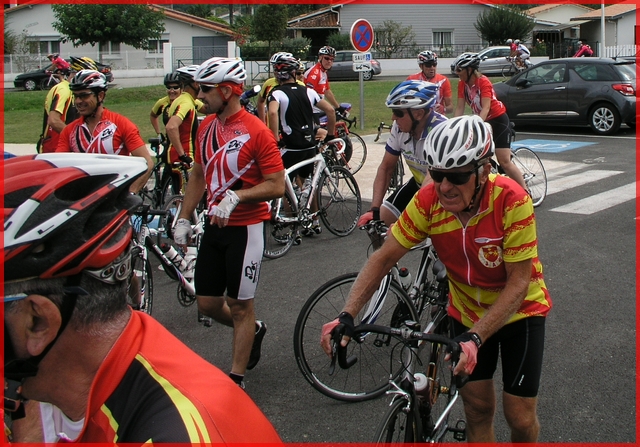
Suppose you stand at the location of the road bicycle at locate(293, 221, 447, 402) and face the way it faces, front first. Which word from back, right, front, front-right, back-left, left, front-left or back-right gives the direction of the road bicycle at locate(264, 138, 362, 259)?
back-right

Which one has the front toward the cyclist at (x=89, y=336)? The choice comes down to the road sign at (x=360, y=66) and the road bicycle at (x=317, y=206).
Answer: the road sign

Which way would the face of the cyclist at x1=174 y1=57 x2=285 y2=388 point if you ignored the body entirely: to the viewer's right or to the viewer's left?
to the viewer's left

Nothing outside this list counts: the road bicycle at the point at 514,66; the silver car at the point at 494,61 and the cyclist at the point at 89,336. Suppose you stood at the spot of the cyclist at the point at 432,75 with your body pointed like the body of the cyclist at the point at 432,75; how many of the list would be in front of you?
1

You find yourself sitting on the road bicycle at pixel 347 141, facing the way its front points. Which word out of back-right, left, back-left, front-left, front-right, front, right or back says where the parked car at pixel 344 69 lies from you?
back-left

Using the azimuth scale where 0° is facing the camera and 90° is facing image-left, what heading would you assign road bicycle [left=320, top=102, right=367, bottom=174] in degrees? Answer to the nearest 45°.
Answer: approximately 315°

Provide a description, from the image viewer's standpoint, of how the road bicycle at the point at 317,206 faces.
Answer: facing away from the viewer and to the right of the viewer

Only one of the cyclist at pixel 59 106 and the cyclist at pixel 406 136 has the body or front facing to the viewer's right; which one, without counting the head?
the cyclist at pixel 59 106

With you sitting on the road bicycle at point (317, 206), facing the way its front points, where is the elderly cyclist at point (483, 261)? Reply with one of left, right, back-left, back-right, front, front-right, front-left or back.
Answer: back-right

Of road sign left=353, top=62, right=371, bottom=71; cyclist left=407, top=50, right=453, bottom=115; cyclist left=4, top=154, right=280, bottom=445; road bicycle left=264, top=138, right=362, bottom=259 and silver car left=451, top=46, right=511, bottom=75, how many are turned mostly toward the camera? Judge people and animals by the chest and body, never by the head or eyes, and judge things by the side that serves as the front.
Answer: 2

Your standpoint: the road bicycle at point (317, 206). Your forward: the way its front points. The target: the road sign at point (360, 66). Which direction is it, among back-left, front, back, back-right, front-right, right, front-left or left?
front-left

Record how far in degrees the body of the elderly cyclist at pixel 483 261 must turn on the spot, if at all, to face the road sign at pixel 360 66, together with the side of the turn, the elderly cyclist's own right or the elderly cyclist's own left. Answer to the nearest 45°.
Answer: approximately 135° to the elderly cyclist's own right

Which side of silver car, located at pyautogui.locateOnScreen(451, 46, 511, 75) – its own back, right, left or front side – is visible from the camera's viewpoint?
left

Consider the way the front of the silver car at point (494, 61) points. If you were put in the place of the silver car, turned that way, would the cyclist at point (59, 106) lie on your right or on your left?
on your left

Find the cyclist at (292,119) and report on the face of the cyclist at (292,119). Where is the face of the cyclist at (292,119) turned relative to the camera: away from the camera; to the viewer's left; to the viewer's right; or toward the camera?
away from the camera
